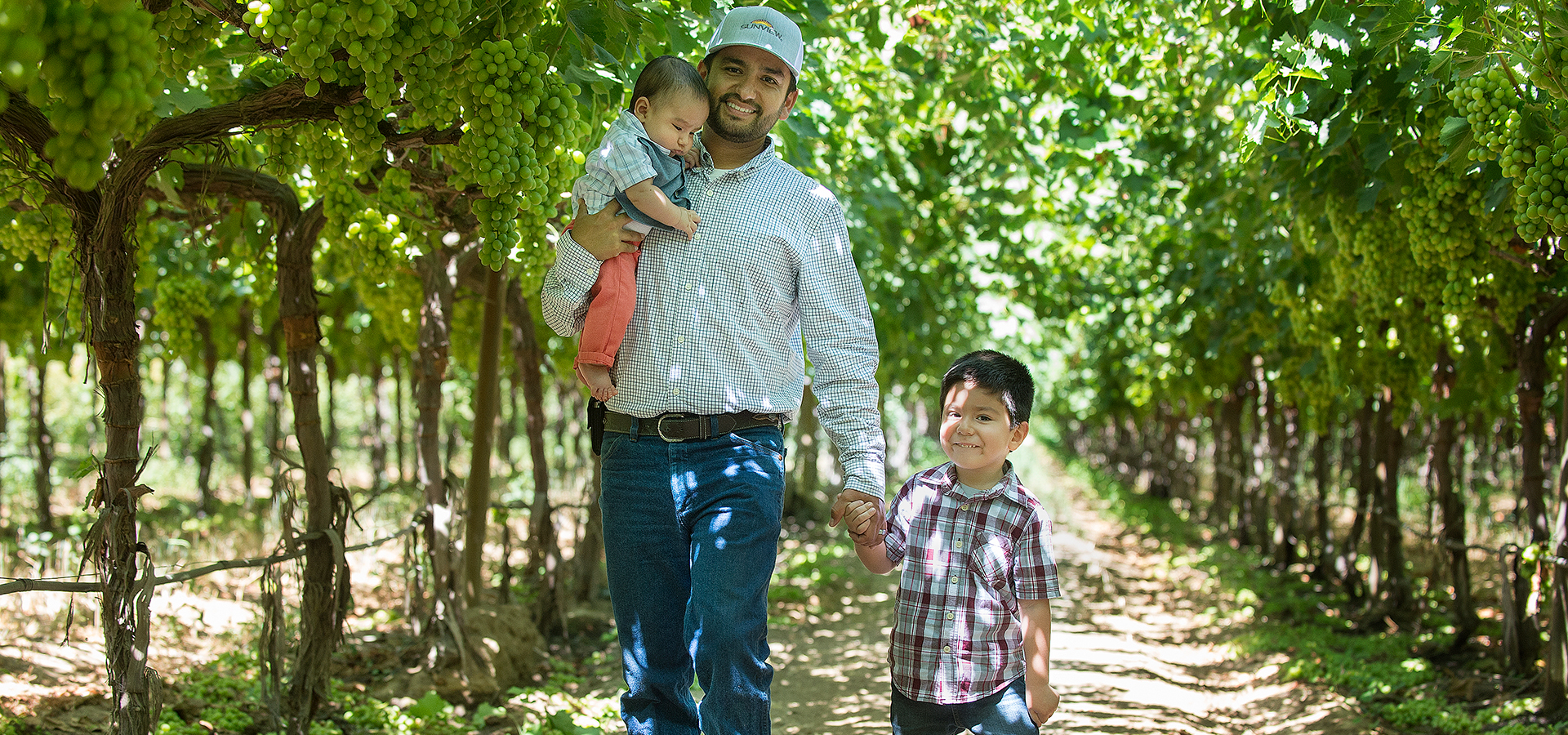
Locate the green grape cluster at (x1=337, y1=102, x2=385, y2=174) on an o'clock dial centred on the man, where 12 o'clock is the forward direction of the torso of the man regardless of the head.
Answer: The green grape cluster is roughly at 3 o'clock from the man.

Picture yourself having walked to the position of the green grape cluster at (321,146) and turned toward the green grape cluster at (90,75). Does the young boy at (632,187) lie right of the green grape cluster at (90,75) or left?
left

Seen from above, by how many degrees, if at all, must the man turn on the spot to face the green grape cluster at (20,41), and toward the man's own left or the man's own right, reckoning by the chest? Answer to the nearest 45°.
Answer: approximately 45° to the man's own right

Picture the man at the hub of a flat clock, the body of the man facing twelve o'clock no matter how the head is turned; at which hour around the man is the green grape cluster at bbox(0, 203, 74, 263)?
The green grape cluster is roughly at 4 o'clock from the man.

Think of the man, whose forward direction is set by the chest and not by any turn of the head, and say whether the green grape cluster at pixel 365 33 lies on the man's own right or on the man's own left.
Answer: on the man's own right

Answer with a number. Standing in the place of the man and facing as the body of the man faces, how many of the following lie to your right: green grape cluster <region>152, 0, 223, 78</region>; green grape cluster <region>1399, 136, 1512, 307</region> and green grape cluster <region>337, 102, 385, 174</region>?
2

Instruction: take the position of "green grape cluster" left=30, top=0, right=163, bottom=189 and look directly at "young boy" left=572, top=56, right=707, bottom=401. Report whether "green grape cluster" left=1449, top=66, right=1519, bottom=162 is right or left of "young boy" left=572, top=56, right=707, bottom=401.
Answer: right

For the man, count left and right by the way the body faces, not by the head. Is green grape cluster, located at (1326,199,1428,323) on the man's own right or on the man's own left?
on the man's own left

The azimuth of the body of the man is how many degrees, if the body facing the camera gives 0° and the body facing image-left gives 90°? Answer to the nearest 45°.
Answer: approximately 0°

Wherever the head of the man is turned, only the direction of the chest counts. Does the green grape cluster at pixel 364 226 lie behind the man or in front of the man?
behind
